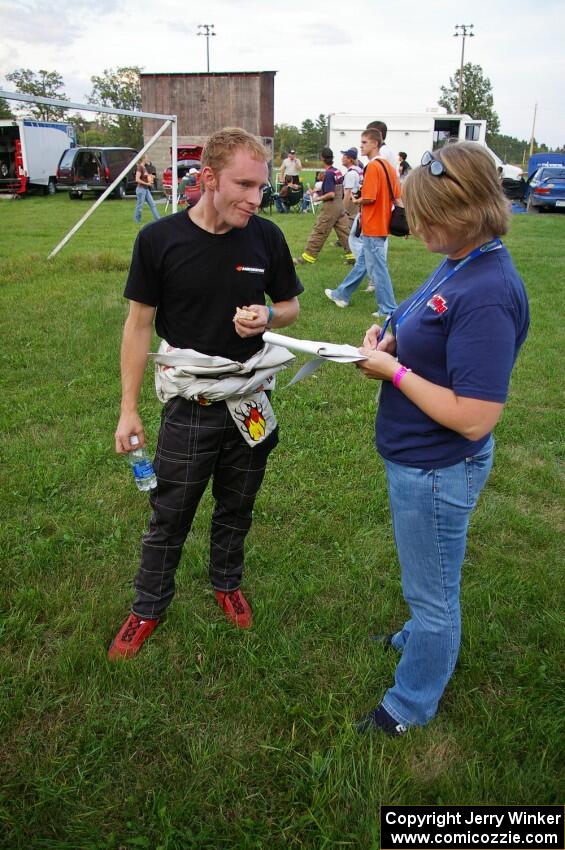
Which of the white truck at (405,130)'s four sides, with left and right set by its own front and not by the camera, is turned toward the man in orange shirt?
right

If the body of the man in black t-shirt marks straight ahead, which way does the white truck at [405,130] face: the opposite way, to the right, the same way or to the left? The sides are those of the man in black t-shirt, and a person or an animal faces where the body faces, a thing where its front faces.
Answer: to the left

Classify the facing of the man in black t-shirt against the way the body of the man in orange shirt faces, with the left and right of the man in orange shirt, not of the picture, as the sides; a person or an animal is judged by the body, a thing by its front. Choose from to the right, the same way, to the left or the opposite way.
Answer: to the left

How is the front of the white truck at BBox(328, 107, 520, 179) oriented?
to the viewer's right

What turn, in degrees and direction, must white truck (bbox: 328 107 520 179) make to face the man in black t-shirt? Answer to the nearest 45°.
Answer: approximately 90° to its right

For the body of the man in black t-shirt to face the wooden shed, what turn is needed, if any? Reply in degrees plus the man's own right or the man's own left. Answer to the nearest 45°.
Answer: approximately 180°

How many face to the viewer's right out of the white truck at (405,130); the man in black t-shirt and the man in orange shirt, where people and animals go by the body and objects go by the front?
1

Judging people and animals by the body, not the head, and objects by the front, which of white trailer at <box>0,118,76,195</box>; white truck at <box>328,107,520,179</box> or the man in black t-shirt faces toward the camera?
the man in black t-shirt

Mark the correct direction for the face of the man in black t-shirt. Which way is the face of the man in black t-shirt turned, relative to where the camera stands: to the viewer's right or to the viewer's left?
to the viewer's right

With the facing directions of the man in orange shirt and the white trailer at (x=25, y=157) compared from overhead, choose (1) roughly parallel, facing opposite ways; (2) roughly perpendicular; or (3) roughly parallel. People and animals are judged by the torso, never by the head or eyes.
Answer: roughly perpendicular
